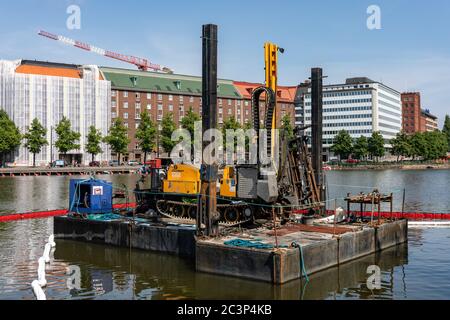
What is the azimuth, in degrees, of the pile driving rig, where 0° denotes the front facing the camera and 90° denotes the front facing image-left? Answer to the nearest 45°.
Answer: approximately 270°

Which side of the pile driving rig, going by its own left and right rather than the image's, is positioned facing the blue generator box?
back
